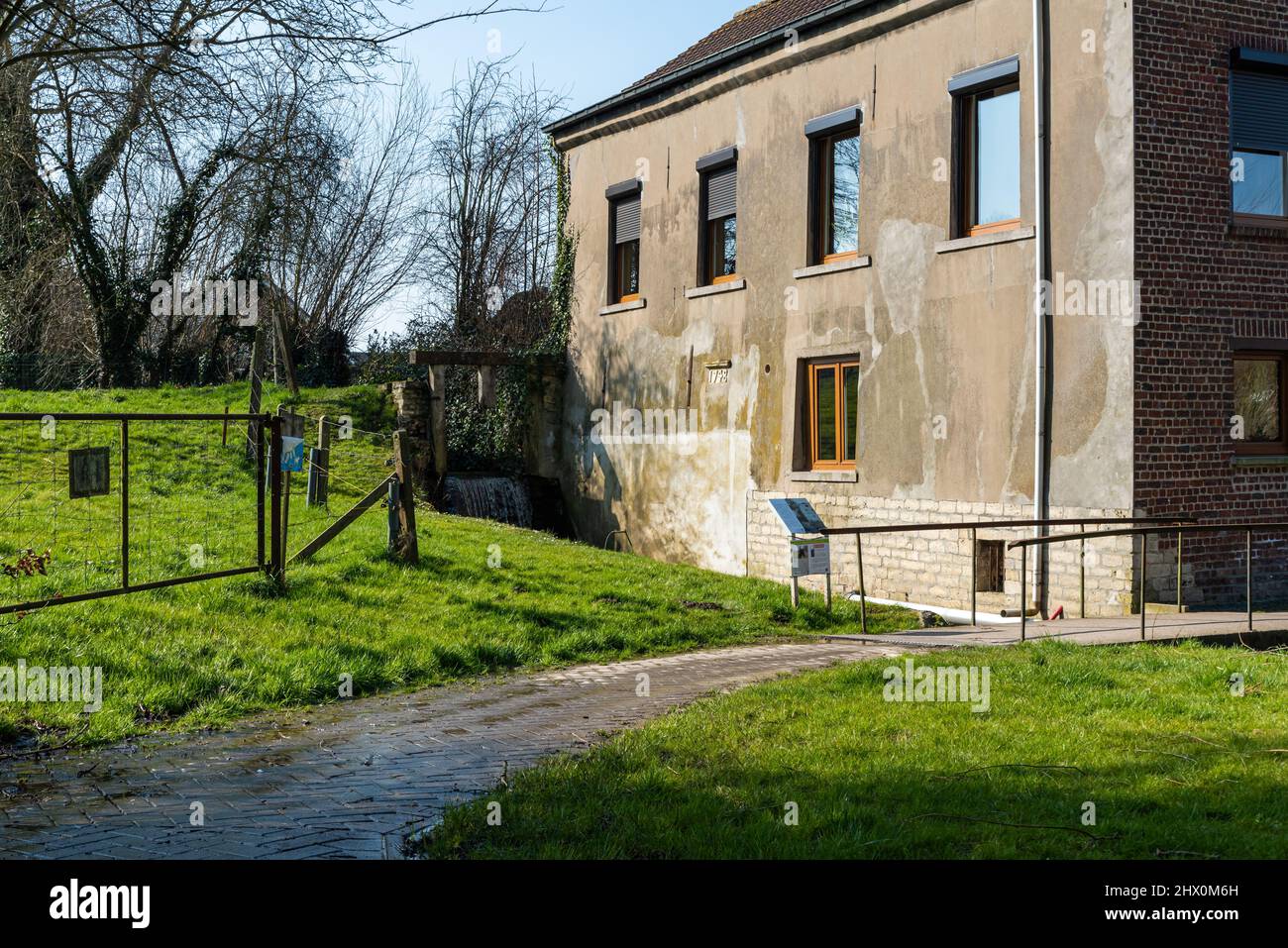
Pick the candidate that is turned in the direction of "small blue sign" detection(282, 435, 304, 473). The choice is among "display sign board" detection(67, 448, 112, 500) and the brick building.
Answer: the brick building

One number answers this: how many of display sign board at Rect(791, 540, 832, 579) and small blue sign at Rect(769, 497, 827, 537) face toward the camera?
2

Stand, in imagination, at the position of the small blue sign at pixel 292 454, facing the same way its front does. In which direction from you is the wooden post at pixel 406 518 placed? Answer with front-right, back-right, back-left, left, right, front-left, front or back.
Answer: back-left

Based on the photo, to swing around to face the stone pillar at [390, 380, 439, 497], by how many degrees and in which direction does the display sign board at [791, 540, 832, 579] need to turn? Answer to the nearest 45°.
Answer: approximately 135° to its right

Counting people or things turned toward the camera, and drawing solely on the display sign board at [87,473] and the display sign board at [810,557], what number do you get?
2

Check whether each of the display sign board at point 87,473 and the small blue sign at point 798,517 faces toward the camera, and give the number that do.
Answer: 2

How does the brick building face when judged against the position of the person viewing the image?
facing the viewer and to the left of the viewer

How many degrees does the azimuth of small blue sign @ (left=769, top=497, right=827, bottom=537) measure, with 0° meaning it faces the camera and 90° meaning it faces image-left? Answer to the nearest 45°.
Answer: approximately 0°

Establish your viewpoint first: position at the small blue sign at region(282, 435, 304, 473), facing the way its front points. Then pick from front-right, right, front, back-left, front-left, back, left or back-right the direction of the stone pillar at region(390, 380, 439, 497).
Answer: back
